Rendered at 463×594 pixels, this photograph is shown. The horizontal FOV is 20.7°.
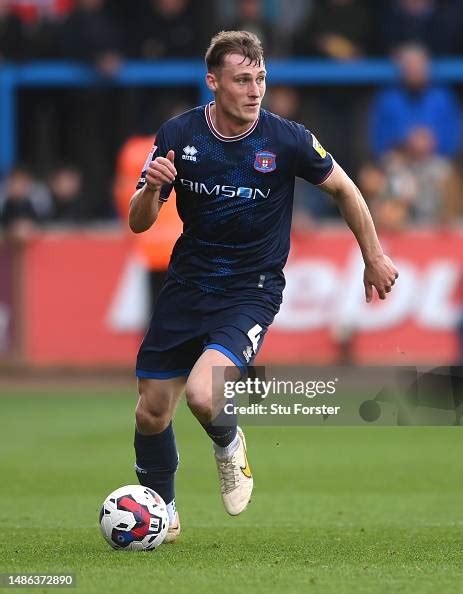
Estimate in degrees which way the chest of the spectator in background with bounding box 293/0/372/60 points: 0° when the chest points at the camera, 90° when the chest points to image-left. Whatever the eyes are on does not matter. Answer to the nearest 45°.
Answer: approximately 0°

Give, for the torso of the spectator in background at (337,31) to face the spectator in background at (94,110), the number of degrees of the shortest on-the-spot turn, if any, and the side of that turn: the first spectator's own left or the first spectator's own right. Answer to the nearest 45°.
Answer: approximately 90° to the first spectator's own right

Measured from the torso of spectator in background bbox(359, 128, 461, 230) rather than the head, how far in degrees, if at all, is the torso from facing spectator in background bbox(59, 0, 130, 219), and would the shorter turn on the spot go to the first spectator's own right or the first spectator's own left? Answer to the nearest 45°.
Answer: approximately 90° to the first spectator's own right

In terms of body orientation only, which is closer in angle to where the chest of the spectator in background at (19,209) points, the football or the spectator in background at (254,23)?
the football

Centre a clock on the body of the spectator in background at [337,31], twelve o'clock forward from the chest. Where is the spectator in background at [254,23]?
the spectator in background at [254,23] is roughly at 2 o'clock from the spectator in background at [337,31].

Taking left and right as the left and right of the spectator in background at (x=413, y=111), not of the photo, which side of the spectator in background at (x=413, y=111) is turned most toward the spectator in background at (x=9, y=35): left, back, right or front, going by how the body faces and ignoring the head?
right
